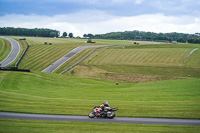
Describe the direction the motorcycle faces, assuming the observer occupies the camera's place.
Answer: facing to the left of the viewer
